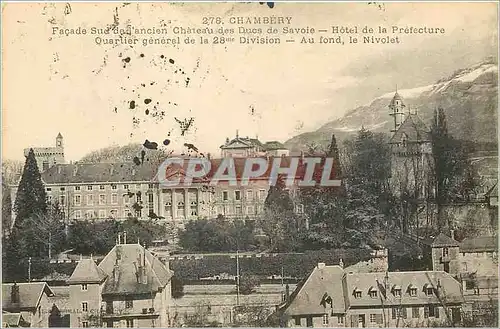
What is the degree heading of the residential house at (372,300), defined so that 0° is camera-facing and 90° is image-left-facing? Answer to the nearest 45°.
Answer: approximately 0°

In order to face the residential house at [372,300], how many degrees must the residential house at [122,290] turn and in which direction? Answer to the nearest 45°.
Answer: approximately 90° to its left

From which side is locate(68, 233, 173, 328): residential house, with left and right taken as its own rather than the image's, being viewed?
front

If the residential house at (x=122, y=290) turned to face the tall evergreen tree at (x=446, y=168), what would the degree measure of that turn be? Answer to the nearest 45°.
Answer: approximately 90° to its left

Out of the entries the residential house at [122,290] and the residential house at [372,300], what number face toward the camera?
2

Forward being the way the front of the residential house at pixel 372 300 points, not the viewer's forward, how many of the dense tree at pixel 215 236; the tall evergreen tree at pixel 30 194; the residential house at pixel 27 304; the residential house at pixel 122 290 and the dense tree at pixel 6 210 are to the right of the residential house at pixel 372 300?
5
